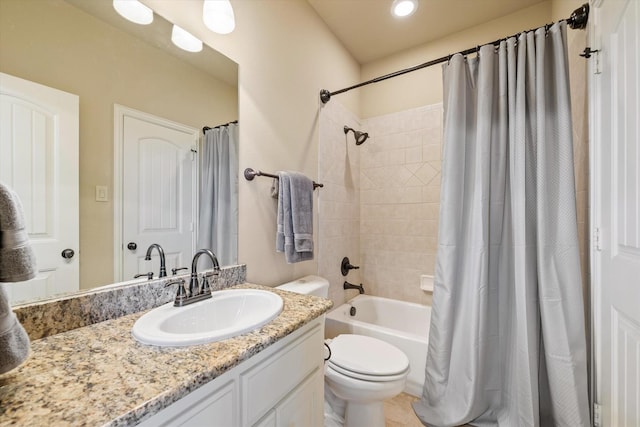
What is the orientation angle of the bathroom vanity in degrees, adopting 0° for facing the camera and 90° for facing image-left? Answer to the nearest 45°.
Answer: approximately 315°

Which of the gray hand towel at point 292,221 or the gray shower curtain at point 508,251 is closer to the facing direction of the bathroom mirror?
the gray shower curtain

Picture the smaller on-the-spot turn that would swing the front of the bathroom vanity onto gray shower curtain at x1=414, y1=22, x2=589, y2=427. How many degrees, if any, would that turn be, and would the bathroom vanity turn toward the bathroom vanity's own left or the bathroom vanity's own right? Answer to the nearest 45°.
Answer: approximately 45° to the bathroom vanity's own left

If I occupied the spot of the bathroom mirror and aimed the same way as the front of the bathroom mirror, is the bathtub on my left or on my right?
on my left

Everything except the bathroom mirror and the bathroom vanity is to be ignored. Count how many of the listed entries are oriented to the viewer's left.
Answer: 0

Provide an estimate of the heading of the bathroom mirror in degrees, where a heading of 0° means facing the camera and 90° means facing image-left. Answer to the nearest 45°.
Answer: approximately 315°
